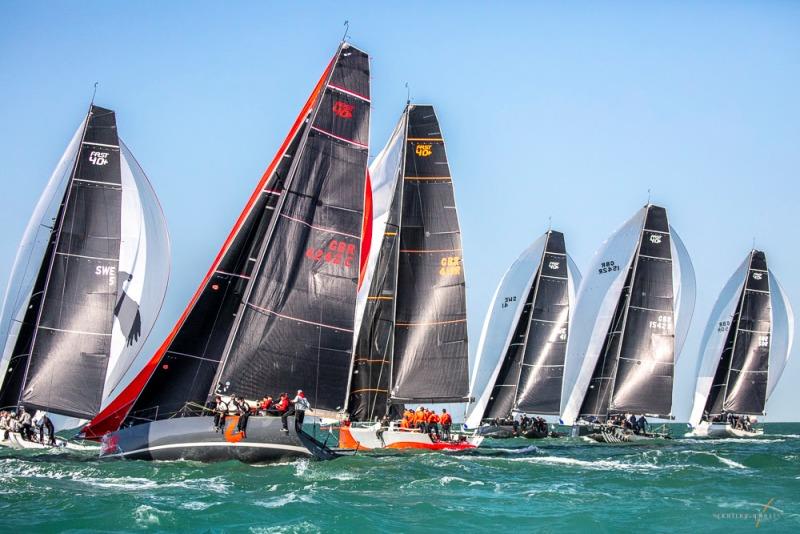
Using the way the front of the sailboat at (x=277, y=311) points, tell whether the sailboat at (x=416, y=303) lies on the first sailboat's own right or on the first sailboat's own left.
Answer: on the first sailboat's own right

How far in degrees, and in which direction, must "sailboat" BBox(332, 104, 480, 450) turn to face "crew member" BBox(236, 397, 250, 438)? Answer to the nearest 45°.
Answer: approximately 45° to its left

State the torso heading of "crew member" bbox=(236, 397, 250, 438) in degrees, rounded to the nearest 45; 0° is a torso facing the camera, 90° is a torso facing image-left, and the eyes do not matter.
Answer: approximately 45°

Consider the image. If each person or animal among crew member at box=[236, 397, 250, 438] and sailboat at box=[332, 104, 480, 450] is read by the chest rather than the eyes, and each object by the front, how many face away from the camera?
0

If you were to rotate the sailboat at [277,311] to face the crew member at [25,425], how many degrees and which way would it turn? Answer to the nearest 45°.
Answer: approximately 45° to its right

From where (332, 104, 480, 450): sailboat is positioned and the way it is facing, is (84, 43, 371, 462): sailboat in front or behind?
in front

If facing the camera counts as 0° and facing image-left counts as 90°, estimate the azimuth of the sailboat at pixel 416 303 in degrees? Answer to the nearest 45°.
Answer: approximately 45°

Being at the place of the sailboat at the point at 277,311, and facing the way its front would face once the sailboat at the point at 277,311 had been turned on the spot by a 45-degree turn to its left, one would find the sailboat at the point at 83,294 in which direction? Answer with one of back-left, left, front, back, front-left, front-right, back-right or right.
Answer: right

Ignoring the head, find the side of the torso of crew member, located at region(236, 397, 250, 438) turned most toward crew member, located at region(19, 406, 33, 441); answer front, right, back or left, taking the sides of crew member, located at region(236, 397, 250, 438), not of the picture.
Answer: right

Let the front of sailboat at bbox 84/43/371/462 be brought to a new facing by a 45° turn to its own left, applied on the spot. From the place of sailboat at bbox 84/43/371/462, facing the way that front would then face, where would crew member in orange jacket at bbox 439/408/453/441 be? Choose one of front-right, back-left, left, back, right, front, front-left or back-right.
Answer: back

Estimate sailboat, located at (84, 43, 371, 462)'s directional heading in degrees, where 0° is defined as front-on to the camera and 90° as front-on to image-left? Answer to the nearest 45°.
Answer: approximately 90°

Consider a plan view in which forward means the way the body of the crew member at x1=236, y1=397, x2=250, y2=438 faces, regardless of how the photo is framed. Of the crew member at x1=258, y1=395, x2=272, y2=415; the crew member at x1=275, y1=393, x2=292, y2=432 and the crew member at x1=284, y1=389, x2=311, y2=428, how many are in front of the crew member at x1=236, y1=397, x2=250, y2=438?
0

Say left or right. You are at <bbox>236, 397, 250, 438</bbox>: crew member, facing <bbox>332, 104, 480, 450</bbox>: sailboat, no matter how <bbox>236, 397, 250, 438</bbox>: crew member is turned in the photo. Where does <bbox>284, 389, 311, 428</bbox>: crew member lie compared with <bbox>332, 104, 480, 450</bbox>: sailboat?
right

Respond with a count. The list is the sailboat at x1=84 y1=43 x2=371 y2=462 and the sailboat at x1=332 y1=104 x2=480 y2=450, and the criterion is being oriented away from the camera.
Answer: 0

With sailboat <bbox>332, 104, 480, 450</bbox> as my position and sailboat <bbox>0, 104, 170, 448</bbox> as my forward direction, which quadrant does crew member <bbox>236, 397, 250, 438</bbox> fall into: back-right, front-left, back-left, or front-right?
front-left
